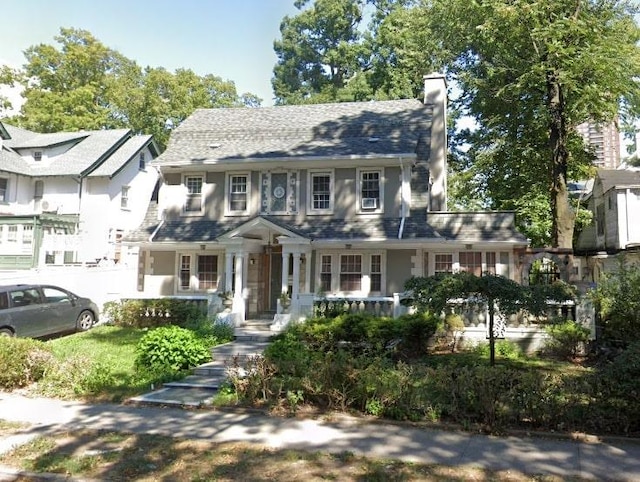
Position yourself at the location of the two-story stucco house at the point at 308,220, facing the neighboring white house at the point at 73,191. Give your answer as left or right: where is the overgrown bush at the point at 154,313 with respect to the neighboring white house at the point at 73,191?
left

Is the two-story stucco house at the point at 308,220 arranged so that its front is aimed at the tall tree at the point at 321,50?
no

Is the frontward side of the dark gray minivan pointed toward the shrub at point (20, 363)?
no

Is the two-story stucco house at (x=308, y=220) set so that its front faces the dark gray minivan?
no

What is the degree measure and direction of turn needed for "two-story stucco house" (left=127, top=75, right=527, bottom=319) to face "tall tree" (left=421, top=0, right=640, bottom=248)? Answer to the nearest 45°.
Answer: approximately 90° to its left

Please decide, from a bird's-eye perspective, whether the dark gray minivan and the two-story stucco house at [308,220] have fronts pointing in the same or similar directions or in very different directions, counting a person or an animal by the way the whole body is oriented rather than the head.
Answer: very different directions

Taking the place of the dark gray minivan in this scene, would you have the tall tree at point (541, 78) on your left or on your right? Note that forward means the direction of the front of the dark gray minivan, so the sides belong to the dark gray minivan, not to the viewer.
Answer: on your right

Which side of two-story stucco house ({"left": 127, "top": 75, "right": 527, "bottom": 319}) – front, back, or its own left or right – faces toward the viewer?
front

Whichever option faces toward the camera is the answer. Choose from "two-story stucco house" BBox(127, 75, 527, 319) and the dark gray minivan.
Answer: the two-story stucco house

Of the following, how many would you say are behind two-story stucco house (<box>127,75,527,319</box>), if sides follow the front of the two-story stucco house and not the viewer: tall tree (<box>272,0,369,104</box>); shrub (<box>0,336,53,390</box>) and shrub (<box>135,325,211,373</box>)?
1

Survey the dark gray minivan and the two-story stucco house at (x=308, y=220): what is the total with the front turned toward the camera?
1

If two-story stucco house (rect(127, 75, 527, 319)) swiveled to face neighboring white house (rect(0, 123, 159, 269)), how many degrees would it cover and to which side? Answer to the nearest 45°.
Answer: approximately 135° to its right
